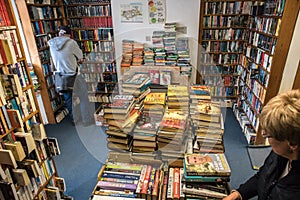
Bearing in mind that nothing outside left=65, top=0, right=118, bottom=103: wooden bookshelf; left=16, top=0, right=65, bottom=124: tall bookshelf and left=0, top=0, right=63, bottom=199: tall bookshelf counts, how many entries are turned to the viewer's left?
0

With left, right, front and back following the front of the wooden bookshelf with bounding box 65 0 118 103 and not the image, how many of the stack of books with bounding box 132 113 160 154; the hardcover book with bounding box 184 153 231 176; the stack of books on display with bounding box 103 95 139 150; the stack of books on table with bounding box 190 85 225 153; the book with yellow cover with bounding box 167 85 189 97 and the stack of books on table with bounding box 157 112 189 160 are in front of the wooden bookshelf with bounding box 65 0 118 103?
6

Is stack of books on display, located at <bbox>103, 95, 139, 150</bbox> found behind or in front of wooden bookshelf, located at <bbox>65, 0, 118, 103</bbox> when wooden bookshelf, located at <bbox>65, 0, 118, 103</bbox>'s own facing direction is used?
in front

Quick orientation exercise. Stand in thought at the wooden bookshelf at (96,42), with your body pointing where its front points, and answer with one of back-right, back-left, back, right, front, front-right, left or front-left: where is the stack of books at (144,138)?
front

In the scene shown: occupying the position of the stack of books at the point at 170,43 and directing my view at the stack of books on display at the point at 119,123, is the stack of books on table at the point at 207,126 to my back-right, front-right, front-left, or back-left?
front-left

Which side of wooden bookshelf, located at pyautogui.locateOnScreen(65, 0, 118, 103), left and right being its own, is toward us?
front

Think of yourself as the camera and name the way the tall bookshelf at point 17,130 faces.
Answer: facing the viewer and to the right of the viewer

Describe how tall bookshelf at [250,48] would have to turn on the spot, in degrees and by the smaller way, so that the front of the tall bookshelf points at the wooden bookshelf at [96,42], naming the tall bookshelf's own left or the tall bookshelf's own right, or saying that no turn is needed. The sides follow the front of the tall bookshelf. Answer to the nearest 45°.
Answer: approximately 45° to the tall bookshelf's own right

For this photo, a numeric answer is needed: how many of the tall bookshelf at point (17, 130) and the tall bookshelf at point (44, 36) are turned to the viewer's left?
0

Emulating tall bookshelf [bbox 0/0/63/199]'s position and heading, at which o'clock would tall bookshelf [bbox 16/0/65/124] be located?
tall bookshelf [bbox 16/0/65/124] is roughly at 8 o'clock from tall bookshelf [bbox 0/0/63/199].

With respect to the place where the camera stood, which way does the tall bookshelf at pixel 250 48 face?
facing the viewer and to the left of the viewer

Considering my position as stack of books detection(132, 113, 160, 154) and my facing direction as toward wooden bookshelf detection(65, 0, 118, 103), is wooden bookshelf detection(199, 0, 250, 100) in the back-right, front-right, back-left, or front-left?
front-right

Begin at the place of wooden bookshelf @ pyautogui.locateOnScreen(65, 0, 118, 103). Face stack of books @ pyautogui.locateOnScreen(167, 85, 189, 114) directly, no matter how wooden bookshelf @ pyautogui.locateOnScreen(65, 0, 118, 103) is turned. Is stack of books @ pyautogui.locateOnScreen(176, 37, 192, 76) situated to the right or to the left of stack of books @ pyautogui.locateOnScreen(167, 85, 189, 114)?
left

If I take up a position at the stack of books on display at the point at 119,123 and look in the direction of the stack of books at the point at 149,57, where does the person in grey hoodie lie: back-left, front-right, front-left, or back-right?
front-left

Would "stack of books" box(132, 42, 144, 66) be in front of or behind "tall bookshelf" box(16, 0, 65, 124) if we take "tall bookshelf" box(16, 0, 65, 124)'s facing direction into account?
in front
